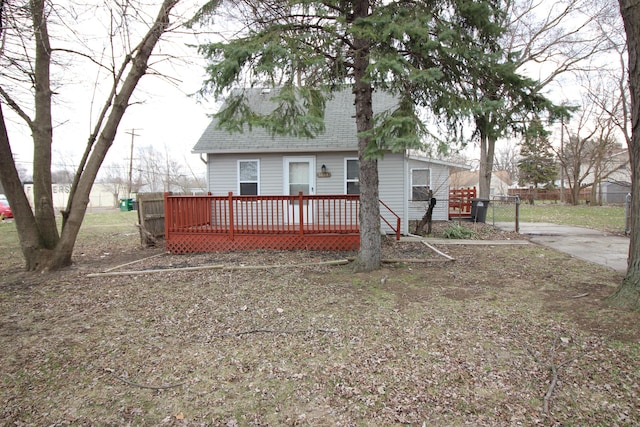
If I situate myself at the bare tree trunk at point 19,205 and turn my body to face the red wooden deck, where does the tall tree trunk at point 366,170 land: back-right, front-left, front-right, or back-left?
front-right

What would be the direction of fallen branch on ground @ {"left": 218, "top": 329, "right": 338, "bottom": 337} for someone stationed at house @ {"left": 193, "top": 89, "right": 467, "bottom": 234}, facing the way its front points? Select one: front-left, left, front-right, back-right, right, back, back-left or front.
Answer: front

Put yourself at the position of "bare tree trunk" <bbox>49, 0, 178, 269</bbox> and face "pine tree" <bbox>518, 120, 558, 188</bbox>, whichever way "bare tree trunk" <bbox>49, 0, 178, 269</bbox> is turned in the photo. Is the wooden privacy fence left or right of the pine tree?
left

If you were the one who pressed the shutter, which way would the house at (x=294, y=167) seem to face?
facing the viewer

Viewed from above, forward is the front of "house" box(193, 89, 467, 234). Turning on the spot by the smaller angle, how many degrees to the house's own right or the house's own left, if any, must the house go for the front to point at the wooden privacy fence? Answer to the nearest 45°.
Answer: approximately 90° to the house's own right

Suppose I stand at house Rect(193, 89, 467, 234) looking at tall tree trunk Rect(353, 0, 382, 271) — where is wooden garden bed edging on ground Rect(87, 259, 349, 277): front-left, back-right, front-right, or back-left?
front-right

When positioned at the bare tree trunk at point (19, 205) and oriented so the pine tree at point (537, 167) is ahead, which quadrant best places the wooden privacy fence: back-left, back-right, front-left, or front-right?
front-left

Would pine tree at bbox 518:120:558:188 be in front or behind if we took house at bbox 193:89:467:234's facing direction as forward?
behind

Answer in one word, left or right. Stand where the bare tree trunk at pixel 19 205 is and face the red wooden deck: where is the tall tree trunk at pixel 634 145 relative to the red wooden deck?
right

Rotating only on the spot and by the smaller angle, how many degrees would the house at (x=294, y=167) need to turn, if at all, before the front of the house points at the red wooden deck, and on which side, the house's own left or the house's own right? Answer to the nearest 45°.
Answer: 0° — it already faces it

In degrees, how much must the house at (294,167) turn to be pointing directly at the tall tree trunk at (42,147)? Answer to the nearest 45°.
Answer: approximately 45° to its right
